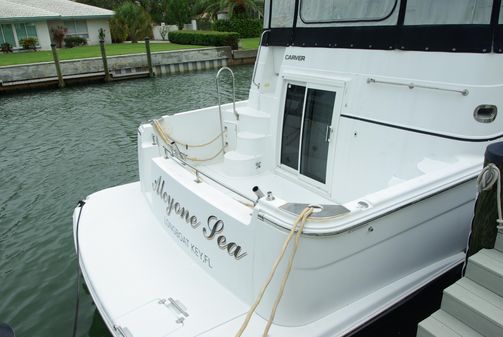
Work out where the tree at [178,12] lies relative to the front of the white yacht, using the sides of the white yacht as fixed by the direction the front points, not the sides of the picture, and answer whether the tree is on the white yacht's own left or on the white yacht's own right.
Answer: on the white yacht's own left

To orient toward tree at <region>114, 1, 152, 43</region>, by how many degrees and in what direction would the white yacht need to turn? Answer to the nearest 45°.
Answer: approximately 90° to its left

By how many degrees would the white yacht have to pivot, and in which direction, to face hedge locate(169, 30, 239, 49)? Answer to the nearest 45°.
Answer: approximately 45° to its left

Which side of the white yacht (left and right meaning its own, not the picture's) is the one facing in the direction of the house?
left

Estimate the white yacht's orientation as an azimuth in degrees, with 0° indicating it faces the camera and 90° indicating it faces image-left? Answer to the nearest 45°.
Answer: approximately 225°

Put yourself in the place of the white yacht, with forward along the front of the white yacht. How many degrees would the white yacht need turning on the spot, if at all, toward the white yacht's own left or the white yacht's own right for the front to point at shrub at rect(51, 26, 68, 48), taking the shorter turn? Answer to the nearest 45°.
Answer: approximately 90° to the white yacht's own left

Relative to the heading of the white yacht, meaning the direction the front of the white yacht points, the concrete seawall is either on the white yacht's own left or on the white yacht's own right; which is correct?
on the white yacht's own left
